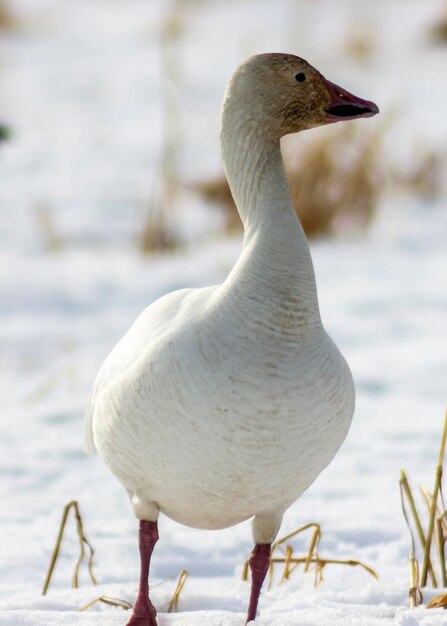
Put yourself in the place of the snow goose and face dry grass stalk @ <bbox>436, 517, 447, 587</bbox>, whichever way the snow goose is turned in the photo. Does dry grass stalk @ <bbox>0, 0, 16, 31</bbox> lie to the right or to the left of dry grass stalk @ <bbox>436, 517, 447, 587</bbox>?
left

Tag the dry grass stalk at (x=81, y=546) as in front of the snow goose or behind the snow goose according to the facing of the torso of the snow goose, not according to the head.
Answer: behind

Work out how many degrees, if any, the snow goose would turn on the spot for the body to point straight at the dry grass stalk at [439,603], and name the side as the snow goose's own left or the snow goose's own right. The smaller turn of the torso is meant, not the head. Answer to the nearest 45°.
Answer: approximately 90° to the snow goose's own left

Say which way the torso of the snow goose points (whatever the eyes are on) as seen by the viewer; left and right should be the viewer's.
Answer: facing the viewer and to the right of the viewer

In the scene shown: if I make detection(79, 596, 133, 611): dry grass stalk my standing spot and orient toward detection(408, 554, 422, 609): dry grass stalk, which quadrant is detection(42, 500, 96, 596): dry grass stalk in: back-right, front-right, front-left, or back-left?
back-left

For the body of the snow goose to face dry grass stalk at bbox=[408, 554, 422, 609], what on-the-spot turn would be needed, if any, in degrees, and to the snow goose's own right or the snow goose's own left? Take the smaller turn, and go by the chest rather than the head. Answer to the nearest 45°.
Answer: approximately 90° to the snow goose's own left

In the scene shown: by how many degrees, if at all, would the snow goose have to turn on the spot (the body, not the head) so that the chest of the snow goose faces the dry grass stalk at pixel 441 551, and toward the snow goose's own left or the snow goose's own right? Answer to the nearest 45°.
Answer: approximately 90° to the snow goose's own left

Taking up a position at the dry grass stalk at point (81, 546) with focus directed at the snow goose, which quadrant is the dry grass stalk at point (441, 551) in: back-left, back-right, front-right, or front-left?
front-left

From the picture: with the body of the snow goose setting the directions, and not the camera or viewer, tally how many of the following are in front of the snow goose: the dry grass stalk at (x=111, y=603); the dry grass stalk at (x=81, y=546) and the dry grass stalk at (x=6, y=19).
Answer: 0
